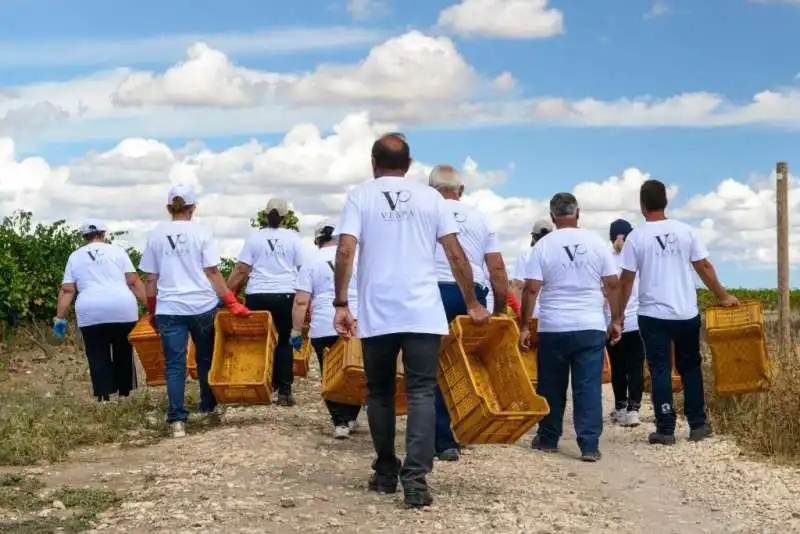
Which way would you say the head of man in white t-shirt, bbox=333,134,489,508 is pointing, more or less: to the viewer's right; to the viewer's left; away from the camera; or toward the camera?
away from the camera

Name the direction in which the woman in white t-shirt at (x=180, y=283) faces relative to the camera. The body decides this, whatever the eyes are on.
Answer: away from the camera

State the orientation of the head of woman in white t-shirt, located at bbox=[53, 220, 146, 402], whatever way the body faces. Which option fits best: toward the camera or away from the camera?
away from the camera

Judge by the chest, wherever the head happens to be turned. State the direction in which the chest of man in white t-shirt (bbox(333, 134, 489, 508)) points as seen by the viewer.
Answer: away from the camera

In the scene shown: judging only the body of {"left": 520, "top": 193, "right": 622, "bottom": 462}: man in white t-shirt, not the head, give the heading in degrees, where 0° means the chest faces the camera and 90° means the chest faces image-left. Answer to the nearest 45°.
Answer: approximately 180°

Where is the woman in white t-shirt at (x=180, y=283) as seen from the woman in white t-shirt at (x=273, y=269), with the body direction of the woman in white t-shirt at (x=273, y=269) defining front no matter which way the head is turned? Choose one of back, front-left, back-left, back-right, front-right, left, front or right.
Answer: back-left

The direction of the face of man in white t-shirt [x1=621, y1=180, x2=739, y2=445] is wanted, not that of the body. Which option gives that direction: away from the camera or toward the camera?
away from the camera

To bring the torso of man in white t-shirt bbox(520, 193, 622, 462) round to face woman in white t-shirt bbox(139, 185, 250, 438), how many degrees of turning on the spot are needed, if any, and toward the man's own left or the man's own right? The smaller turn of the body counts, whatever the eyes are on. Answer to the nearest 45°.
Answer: approximately 90° to the man's own left

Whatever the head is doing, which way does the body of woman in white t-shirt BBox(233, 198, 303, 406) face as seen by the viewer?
away from the camera

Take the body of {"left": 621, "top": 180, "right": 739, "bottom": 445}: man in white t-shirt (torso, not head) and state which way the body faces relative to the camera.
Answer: away from the camera
